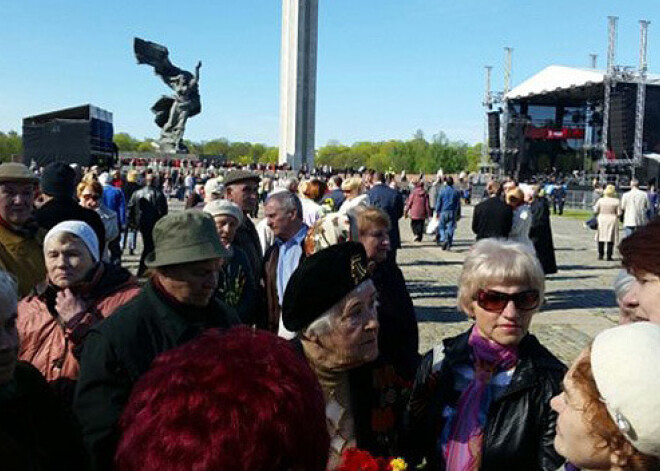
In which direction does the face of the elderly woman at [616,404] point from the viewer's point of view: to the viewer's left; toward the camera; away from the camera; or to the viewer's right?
to the viewer's left

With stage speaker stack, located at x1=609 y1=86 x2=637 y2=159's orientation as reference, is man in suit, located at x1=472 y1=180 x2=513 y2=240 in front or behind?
in front

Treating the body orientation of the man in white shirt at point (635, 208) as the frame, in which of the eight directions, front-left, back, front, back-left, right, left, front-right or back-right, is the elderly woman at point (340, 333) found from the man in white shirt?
back

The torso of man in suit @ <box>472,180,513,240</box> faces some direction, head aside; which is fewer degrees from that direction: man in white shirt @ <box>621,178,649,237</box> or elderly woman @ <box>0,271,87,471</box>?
the man in white shirt

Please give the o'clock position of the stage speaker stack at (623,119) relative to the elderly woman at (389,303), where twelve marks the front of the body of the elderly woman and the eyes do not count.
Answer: The stage speaker stack is roughly at 8 o'clock from the elderly woman.

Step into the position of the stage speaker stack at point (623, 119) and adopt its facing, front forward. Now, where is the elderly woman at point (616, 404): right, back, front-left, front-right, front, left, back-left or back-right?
front-left

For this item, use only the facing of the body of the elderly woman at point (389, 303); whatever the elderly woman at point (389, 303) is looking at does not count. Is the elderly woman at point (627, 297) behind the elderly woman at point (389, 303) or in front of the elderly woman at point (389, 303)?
in front

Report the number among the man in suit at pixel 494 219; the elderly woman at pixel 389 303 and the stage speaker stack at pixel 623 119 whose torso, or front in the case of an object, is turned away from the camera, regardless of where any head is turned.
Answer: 1

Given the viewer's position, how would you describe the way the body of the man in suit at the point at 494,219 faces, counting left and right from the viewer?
facing away from the viewer

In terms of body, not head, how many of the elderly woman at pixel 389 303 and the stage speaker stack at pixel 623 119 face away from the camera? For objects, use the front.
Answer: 0

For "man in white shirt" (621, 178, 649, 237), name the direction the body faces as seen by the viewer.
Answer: away from the camera

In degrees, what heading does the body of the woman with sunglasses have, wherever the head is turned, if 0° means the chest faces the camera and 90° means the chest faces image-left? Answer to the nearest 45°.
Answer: approximately 0°
